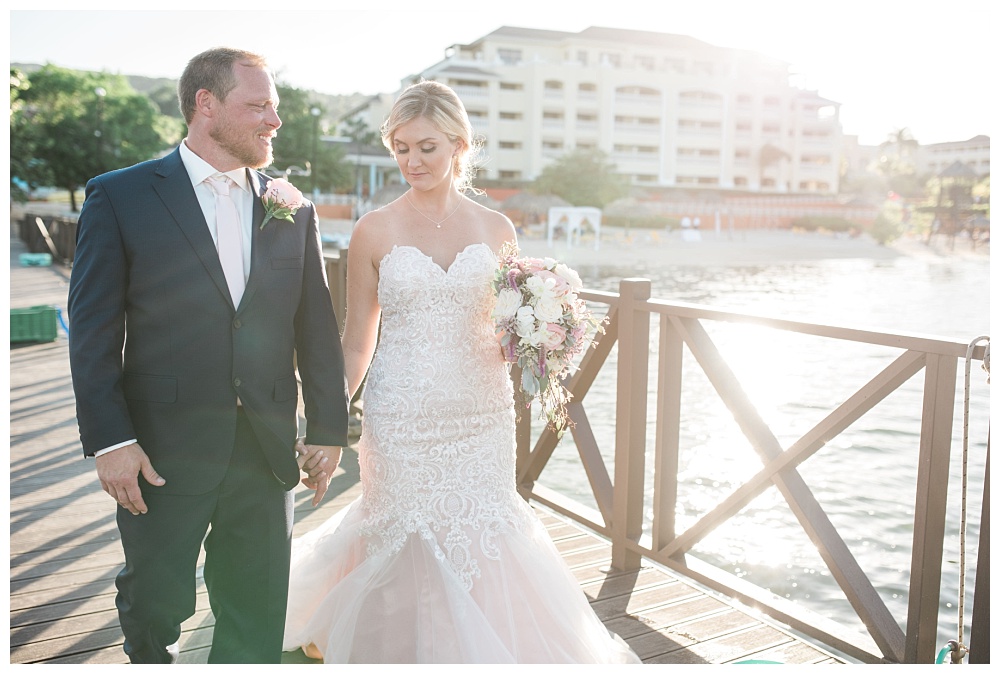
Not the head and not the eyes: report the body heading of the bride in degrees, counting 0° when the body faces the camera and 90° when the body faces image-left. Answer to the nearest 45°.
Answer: approximately 0°

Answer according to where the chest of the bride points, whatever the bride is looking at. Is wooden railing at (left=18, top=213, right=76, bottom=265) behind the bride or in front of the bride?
behind

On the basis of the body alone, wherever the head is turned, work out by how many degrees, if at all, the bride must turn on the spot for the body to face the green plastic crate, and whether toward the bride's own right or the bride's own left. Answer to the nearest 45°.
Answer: approximately 135° to the bride's own right

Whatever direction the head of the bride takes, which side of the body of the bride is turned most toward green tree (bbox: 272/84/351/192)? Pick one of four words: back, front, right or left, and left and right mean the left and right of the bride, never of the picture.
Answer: back

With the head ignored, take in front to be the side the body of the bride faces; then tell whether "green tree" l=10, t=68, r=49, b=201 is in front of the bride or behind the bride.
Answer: behind

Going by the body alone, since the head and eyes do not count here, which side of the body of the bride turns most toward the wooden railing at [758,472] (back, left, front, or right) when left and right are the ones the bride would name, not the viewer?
left

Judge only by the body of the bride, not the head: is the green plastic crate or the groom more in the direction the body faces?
the groom
